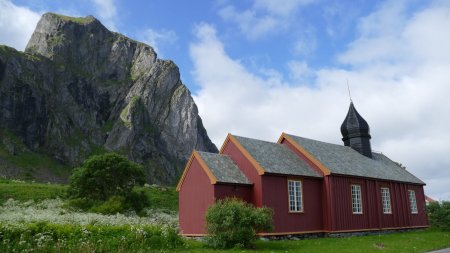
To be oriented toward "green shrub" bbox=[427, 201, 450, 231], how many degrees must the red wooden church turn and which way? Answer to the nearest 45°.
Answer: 0° — it already faces it

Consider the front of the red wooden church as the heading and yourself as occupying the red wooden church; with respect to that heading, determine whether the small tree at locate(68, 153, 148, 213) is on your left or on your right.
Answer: on your left

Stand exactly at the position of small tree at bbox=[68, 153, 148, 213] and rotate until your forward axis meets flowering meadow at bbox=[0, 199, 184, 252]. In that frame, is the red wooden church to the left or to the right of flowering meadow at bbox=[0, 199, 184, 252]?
left

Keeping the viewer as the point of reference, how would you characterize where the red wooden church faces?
facing away from the viewer and to the right of the viewer

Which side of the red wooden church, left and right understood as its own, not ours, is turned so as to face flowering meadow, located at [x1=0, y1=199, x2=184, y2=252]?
back
